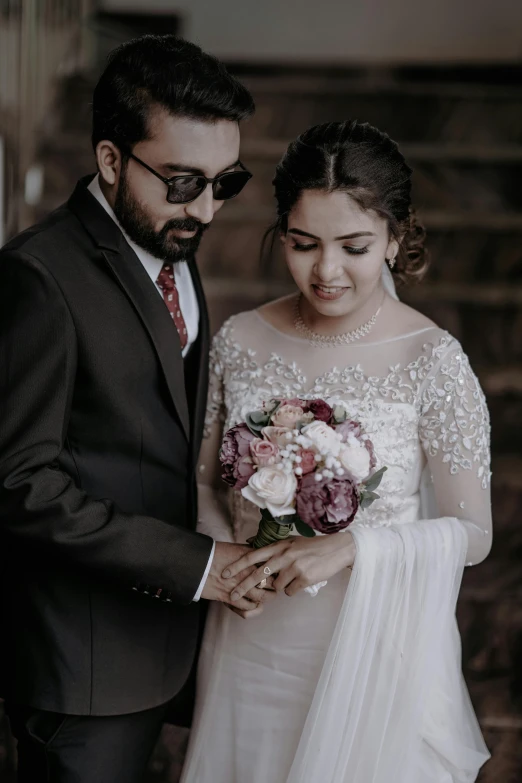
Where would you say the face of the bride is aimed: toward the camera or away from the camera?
toward the camera

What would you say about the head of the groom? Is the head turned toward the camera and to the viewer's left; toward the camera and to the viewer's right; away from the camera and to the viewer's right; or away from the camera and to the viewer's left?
toward the camera and to the viewer's right
